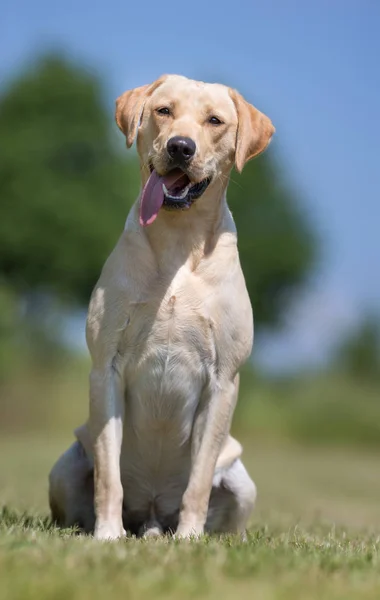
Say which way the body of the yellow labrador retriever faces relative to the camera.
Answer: toward the camera

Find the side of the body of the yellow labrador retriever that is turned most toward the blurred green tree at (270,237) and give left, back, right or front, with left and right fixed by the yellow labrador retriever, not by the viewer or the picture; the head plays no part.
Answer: back

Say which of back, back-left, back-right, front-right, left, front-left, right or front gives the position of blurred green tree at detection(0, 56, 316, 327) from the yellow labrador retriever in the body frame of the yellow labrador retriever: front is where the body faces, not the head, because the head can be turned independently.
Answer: back
